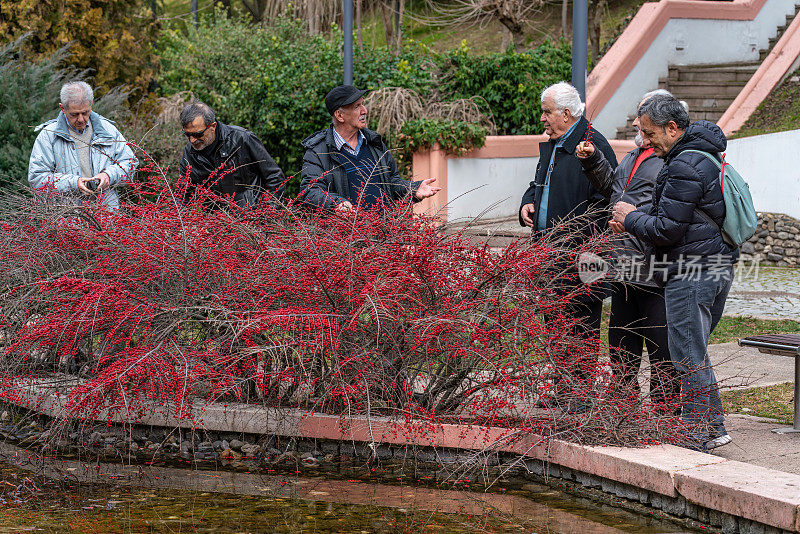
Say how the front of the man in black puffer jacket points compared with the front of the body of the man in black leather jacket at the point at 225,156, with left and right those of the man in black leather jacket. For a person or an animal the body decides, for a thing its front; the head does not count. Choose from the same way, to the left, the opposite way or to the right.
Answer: to the right

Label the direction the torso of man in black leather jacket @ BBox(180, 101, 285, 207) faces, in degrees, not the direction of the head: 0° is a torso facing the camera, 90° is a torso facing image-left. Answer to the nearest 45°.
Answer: approximately 45°

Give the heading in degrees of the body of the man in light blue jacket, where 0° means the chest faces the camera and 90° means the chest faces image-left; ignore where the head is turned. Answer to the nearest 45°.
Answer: approximately 0°

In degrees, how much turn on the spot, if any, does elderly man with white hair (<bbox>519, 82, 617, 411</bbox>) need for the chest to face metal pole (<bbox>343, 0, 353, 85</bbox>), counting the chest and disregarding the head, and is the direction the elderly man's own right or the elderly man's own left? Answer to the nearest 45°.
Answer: approximately 90° to the elderly man's own right

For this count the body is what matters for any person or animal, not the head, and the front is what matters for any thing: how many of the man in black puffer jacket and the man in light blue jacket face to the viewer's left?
1

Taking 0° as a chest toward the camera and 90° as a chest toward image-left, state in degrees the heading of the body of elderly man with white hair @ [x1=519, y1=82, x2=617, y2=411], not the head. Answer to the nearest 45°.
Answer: approximately 45°

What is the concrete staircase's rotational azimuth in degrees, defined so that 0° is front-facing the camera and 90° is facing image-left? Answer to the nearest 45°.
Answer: approximately 45°

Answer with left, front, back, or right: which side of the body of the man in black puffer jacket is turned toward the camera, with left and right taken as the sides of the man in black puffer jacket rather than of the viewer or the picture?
left

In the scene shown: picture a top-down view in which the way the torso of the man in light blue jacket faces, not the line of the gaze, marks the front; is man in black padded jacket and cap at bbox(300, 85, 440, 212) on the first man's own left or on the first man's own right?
on the first man's own left
